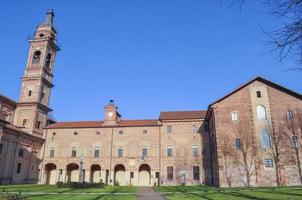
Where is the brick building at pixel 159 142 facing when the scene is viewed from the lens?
facing the viewer

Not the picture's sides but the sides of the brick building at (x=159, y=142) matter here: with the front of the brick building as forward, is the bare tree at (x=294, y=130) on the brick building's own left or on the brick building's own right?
on the brick building's own left
